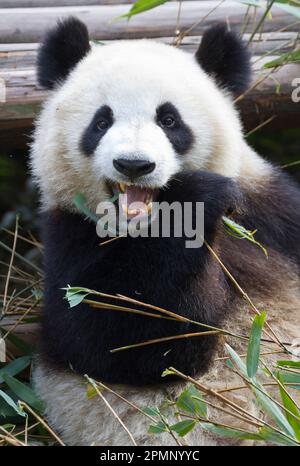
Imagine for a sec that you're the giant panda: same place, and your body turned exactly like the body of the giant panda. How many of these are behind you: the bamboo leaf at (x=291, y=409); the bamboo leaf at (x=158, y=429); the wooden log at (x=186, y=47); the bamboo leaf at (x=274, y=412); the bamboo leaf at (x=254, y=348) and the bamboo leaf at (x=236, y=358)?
1

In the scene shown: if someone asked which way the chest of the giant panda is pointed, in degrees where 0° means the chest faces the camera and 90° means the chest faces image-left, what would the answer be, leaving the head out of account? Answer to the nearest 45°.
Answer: approximately 0°

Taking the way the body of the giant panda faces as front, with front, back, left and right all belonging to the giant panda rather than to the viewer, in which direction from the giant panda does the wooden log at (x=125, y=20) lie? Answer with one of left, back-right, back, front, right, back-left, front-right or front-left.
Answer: back

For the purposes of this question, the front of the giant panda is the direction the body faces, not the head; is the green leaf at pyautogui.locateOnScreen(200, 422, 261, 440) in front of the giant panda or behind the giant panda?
in front

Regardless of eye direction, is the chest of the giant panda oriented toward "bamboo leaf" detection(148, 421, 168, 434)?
yes

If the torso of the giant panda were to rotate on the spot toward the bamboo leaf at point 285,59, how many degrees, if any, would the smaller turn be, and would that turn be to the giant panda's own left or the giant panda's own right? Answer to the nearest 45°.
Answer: approximately 135° to the giant panda's own left

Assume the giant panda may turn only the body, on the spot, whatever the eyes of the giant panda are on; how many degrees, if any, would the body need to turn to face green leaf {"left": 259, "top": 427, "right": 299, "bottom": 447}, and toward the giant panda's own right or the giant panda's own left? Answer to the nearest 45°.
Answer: approximately 45° to the giant panda's own left

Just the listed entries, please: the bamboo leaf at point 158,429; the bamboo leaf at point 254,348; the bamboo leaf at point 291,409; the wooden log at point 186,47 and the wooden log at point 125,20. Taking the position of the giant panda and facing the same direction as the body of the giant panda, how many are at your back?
2

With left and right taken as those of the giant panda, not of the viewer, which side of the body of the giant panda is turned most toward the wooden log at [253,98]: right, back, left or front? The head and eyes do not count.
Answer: back

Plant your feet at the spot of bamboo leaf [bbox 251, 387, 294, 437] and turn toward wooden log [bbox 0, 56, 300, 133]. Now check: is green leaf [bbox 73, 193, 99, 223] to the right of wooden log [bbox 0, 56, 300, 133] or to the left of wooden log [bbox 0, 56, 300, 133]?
left

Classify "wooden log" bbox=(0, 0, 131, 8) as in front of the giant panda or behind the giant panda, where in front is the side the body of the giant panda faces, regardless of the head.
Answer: behind
